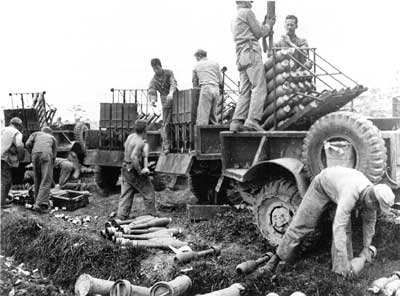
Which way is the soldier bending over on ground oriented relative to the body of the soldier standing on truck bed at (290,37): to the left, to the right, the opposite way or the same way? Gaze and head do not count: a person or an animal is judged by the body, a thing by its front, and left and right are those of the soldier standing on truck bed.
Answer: to the left

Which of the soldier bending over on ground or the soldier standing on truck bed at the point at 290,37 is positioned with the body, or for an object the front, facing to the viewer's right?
the soldier bending over on ground

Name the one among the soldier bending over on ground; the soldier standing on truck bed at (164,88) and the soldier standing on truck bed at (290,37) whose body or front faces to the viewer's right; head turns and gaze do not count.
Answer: the soldier bending over on ground

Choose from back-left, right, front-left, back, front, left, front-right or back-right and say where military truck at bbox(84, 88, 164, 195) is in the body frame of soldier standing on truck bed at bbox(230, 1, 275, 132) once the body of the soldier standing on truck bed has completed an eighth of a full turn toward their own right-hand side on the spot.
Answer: back-left

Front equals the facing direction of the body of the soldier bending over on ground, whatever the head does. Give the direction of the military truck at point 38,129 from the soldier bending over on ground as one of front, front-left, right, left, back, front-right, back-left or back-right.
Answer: back-left

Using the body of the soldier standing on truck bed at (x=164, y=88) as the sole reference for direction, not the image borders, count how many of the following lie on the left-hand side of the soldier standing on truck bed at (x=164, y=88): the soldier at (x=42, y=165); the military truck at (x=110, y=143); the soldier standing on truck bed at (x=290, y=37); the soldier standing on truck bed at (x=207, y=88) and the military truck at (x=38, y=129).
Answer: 2

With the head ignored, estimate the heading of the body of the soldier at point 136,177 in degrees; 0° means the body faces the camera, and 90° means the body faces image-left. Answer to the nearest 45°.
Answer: approximately 225°

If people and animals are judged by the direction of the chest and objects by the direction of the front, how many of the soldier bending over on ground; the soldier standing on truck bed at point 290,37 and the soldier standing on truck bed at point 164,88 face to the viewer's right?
1

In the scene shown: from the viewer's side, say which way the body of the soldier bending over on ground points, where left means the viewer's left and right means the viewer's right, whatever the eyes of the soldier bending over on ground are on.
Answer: facing to the right of the viewer

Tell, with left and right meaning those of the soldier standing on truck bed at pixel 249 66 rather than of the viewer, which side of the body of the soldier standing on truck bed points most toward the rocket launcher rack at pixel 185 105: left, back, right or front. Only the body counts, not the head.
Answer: left
